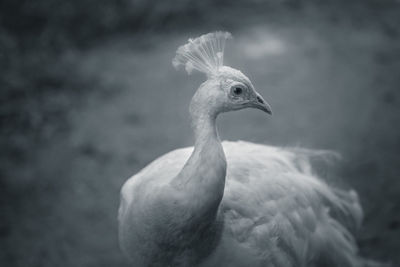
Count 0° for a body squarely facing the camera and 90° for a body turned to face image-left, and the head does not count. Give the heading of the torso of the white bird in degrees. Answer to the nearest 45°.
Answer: approximately 45°
